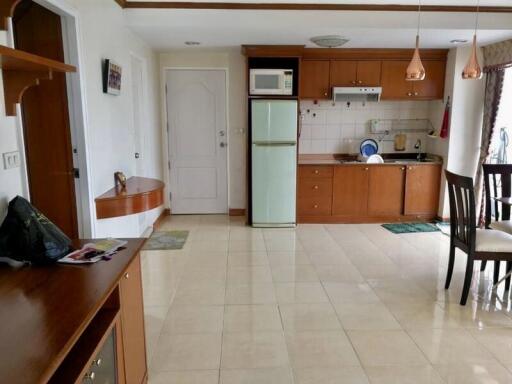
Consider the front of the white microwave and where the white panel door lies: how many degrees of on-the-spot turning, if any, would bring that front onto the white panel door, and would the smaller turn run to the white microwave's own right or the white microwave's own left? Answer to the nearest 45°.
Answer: approximately 135° to the white microwave's own right

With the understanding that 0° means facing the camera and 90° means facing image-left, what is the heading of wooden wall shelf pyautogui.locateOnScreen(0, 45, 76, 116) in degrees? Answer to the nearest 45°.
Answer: approximately 315°

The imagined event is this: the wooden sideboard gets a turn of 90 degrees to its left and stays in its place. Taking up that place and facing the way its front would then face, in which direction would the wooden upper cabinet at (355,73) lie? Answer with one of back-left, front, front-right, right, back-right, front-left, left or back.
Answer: front

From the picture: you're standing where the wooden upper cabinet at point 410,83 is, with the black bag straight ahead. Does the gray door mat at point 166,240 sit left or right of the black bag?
right

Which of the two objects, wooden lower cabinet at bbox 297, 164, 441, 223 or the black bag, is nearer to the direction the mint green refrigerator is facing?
the black bag

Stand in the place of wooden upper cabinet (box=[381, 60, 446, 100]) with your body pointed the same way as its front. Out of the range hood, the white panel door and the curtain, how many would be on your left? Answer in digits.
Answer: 1

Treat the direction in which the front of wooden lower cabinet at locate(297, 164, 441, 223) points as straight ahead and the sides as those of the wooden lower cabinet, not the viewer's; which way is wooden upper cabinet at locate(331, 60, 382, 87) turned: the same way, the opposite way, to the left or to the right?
the same way

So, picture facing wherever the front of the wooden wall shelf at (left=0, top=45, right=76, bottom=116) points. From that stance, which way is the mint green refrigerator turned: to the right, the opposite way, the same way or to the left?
to the right

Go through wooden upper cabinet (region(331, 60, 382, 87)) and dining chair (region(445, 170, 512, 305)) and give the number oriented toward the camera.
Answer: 1

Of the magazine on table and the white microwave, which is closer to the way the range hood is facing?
the magazine on table

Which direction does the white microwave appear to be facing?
toward the camera

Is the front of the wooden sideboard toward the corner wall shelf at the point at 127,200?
no

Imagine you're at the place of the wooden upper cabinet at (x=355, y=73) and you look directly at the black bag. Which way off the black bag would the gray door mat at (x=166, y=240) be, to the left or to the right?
right

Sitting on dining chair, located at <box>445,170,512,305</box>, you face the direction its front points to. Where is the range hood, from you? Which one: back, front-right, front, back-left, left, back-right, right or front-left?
left

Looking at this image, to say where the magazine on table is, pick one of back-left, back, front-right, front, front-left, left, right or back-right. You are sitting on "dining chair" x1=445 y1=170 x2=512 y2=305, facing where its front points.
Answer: back

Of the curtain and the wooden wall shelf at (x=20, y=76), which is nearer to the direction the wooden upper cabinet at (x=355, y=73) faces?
the wooden wall shelf

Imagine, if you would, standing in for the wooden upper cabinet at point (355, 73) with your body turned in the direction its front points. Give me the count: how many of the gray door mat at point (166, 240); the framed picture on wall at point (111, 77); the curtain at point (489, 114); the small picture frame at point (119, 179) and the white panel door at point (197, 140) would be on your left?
1

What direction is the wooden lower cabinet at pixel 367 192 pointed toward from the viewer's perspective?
toward the camera

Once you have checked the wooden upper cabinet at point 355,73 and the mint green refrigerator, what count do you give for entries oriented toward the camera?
2

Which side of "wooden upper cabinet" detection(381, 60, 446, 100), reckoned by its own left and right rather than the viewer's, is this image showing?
front

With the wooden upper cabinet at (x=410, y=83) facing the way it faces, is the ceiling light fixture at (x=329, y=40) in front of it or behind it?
in front

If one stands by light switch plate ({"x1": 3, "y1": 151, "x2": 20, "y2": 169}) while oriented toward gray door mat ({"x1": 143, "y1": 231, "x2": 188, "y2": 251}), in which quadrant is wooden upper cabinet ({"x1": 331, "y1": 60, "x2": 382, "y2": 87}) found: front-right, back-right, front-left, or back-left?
front-right
